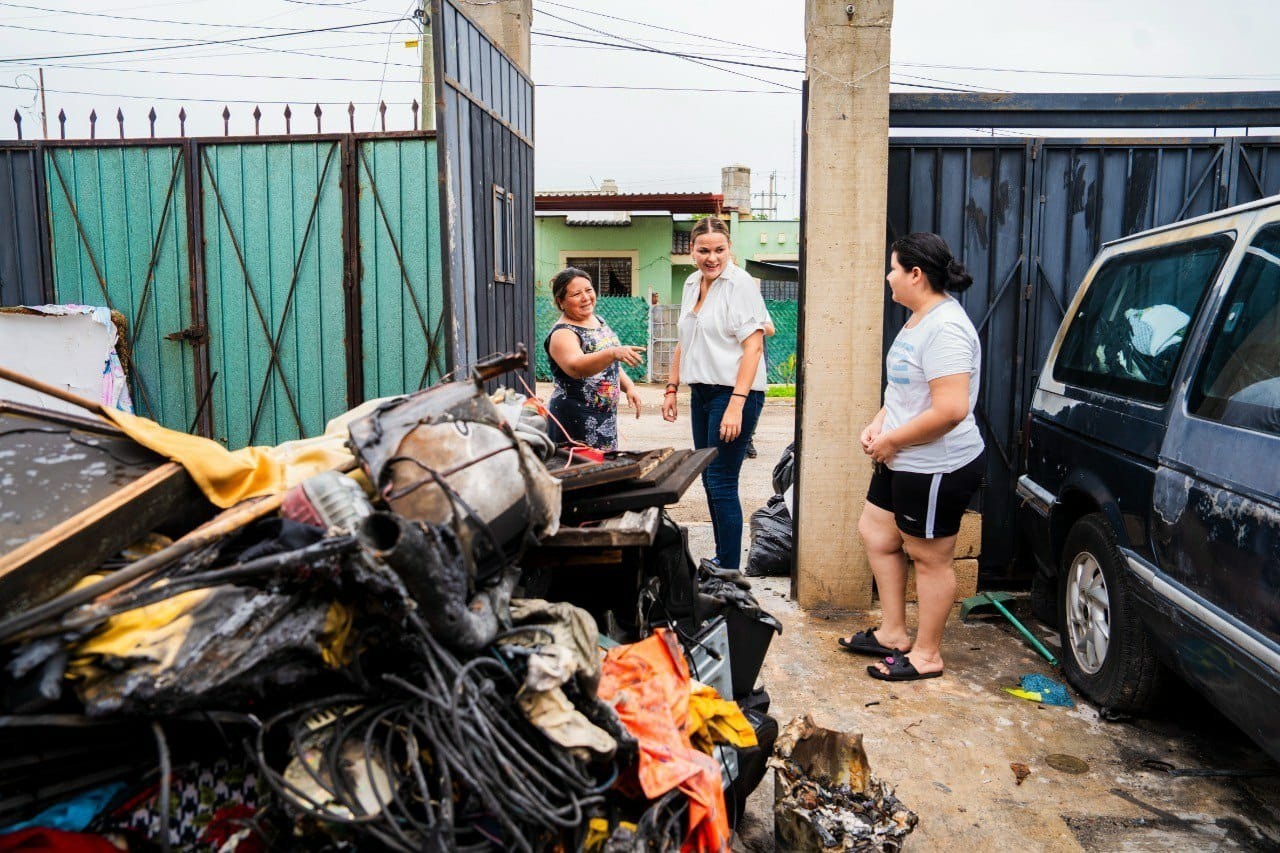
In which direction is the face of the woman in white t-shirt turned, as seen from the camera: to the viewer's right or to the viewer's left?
to the viewer's left

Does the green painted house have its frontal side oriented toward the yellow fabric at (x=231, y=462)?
yes

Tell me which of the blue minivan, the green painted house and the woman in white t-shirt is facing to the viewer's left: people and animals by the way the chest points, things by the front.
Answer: the woman in white t-shirt

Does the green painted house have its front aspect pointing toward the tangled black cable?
yes

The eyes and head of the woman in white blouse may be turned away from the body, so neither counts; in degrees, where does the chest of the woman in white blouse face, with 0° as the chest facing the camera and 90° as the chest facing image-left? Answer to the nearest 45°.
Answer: approximately 45°

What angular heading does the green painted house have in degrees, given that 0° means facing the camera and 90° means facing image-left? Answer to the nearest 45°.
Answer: approximately 0°

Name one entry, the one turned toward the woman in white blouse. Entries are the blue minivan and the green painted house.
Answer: the green painted house

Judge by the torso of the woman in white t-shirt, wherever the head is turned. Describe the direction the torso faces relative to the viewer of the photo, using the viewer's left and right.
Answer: facing to the left of the viewer

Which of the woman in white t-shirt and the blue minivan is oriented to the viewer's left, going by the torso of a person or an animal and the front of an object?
the woman in white t-shirt
